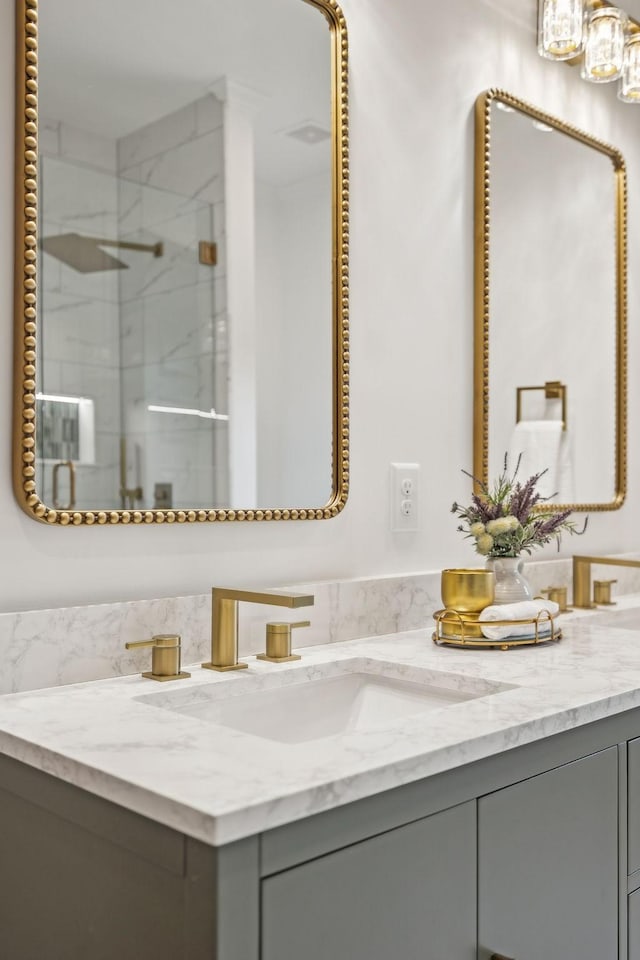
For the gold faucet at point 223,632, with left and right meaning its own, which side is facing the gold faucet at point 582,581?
left

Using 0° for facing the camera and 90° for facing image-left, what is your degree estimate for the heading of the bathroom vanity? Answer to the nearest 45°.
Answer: approximately 315°

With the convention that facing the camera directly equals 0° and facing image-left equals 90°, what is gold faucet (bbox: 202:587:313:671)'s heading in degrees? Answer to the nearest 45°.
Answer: approximately 315°

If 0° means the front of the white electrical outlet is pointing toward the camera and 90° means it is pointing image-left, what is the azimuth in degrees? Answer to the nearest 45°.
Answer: approximately 315°
